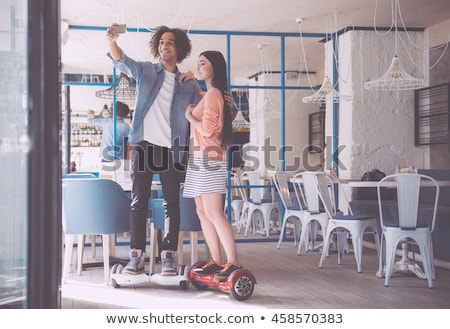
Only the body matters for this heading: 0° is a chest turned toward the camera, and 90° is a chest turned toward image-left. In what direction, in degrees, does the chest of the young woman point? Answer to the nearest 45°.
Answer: approximately 90°

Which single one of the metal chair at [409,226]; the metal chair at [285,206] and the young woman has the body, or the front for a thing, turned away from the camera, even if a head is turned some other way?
the metal chair at [409,226]

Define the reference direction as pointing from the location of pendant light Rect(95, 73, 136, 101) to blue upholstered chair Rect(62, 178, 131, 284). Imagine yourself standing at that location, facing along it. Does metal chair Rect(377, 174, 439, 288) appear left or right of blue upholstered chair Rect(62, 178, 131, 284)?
left

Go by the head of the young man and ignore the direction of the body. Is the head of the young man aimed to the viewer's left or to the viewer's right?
to the viewer's left

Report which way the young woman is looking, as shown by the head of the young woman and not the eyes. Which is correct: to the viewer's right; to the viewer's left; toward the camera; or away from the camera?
to the viewer's left

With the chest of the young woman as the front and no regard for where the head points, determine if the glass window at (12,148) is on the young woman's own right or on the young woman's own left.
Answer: on the young woman's own left

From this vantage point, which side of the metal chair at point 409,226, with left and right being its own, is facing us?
back

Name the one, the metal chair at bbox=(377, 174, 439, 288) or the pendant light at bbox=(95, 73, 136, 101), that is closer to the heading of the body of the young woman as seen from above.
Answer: the pendant light

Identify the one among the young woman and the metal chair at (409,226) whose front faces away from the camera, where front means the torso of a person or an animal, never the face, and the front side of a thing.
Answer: the metal chair
